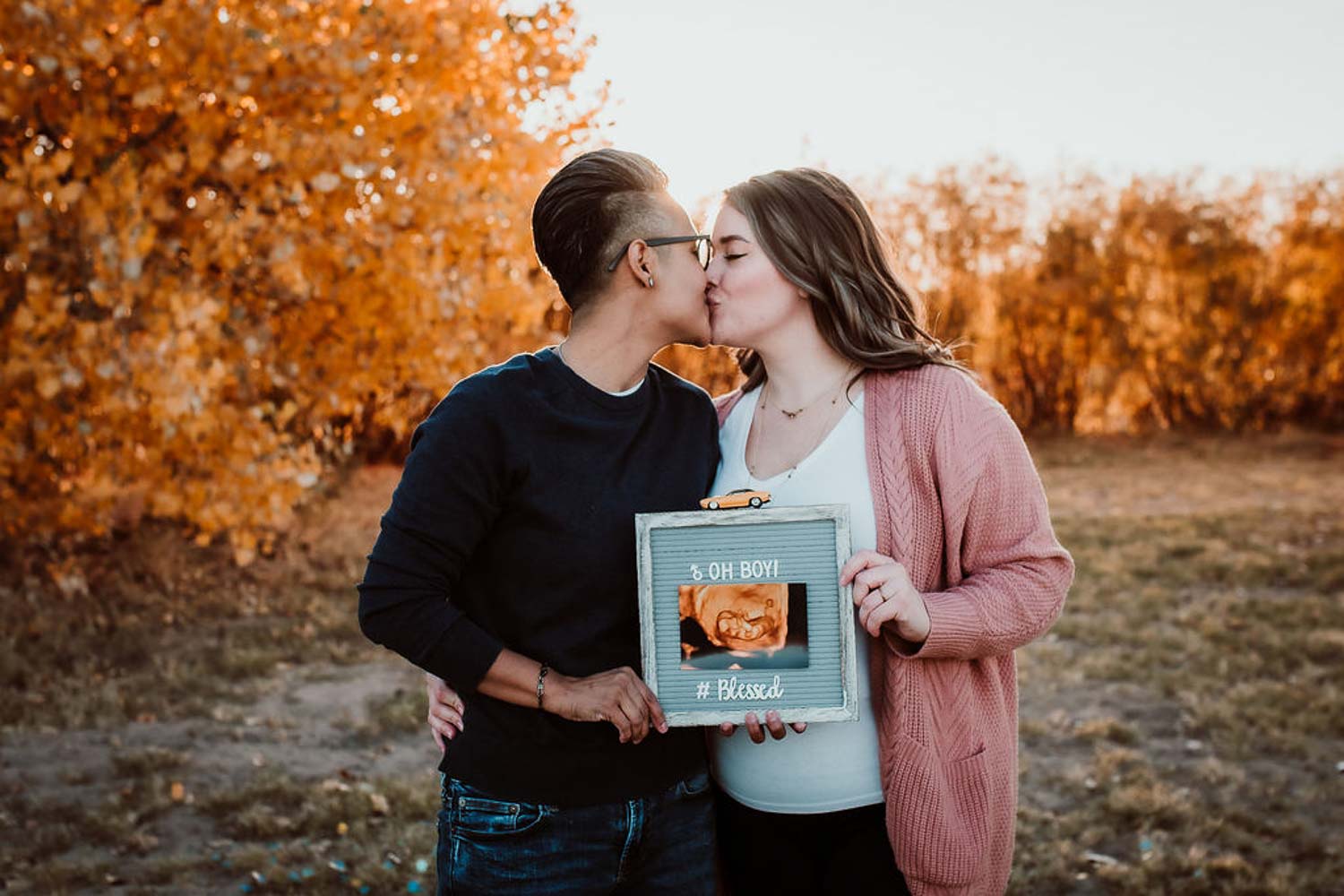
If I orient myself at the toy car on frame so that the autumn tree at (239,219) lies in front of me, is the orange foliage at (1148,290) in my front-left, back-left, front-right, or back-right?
front-right

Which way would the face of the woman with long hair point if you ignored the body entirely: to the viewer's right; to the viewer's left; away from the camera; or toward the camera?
to the viewer's left

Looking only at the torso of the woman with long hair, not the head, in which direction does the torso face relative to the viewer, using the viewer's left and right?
facing the viewer and to the left of the viewer

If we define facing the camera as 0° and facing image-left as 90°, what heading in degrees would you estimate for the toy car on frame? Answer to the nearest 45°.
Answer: approximately 90°

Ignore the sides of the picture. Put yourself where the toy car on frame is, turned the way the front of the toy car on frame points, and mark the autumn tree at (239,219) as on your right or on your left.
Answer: on your right

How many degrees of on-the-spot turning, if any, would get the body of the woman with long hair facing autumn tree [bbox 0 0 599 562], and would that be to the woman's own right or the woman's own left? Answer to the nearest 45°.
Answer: approximately 90° to the woman's own right

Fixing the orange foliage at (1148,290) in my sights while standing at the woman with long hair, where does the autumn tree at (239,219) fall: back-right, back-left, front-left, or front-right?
front-left
